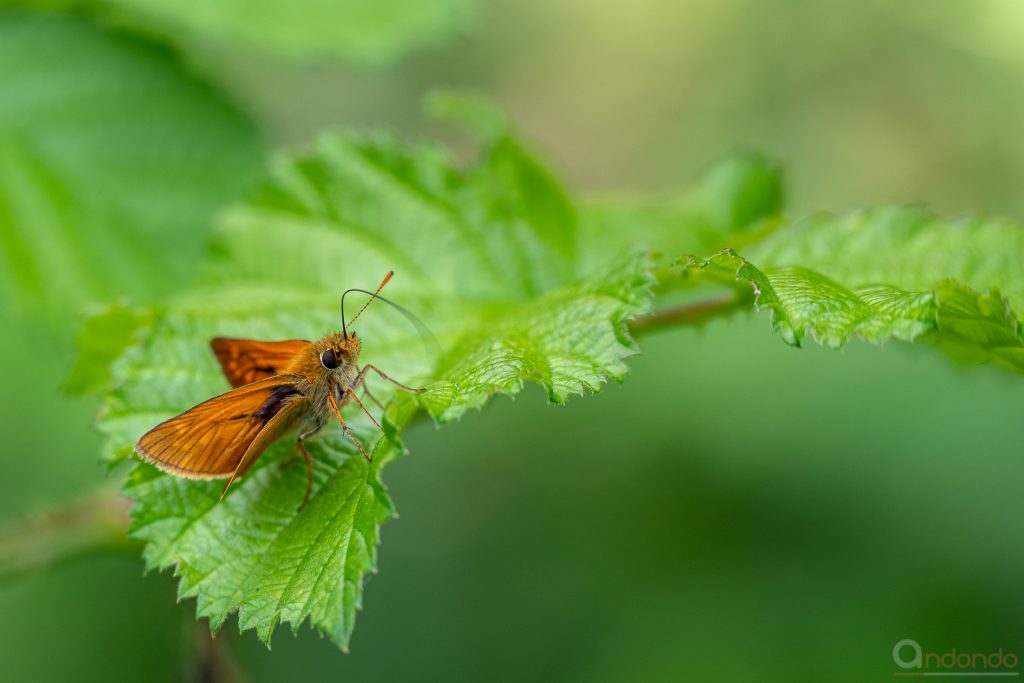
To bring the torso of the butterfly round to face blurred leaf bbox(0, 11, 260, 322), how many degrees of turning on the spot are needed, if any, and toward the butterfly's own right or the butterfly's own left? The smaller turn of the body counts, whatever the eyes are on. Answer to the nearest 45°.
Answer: approximately 135° to the butterfly's own left

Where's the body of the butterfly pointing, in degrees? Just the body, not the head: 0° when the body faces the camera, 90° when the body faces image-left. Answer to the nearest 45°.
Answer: approximately 270°

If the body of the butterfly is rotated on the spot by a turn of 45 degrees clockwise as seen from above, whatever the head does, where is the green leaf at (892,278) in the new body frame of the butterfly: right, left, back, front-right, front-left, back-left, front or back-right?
front
